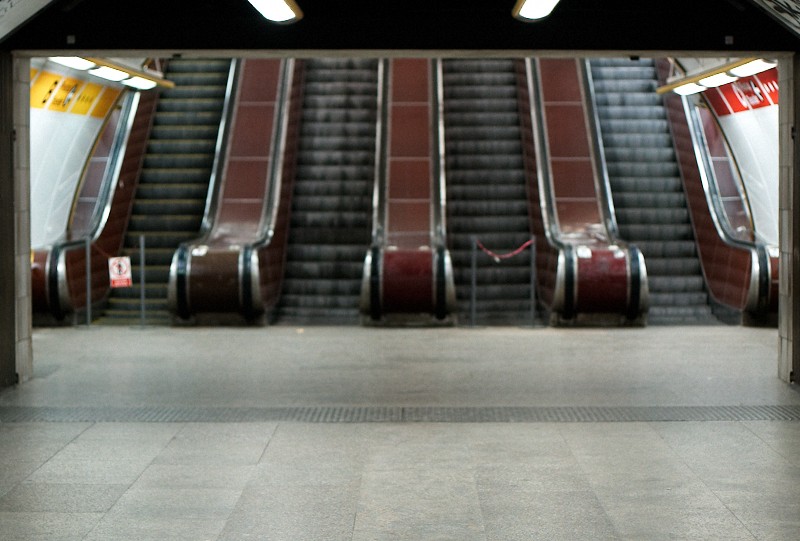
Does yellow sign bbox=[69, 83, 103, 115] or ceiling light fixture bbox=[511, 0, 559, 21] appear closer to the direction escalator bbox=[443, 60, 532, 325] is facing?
the ceiling light fixture

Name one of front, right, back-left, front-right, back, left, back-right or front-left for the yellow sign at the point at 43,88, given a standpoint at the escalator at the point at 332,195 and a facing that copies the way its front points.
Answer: front-right

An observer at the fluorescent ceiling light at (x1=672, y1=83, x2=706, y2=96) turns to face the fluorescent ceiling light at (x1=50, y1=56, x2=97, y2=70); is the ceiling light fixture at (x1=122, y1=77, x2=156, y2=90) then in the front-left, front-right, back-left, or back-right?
front-right

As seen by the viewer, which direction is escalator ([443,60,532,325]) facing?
toward the camera

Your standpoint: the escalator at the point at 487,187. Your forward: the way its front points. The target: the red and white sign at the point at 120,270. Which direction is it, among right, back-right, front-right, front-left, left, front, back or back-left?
front-right

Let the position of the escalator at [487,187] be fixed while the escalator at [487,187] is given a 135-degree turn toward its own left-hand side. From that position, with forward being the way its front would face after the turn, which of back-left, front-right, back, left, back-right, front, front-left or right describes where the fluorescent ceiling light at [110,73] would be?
back

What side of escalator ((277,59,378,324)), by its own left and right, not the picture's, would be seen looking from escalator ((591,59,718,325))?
left

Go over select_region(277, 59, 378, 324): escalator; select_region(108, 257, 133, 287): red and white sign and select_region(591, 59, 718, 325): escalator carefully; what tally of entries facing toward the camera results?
3

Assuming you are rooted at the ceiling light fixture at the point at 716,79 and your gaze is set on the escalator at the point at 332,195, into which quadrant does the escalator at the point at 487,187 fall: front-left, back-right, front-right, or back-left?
front-right

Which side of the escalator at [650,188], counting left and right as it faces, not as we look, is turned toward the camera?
front

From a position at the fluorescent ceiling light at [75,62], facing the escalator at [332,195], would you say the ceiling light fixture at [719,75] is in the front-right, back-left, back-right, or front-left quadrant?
front-right

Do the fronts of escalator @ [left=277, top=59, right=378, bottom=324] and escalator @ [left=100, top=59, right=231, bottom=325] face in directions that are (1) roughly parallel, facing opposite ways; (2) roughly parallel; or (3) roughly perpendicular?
roughly parallel

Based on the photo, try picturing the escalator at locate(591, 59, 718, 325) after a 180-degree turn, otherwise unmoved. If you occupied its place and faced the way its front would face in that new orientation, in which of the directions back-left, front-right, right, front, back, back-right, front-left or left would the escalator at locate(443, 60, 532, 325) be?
left

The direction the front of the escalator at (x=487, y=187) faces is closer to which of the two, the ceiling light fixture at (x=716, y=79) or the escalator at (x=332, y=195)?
the ceiling light fixture

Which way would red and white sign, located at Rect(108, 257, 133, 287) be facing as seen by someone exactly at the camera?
facing the viewer

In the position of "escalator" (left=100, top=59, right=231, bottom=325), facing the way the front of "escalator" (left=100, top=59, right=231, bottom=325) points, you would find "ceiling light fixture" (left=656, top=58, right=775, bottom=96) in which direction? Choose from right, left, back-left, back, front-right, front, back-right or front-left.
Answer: front-left

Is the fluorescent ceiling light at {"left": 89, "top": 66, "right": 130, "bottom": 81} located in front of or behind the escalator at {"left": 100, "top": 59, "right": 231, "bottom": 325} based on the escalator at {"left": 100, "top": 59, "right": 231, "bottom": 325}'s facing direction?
in front

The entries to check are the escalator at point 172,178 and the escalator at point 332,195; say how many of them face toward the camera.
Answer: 2

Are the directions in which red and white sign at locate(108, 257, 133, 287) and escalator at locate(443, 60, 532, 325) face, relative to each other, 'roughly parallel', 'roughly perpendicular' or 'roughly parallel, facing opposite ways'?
roughly parallel
